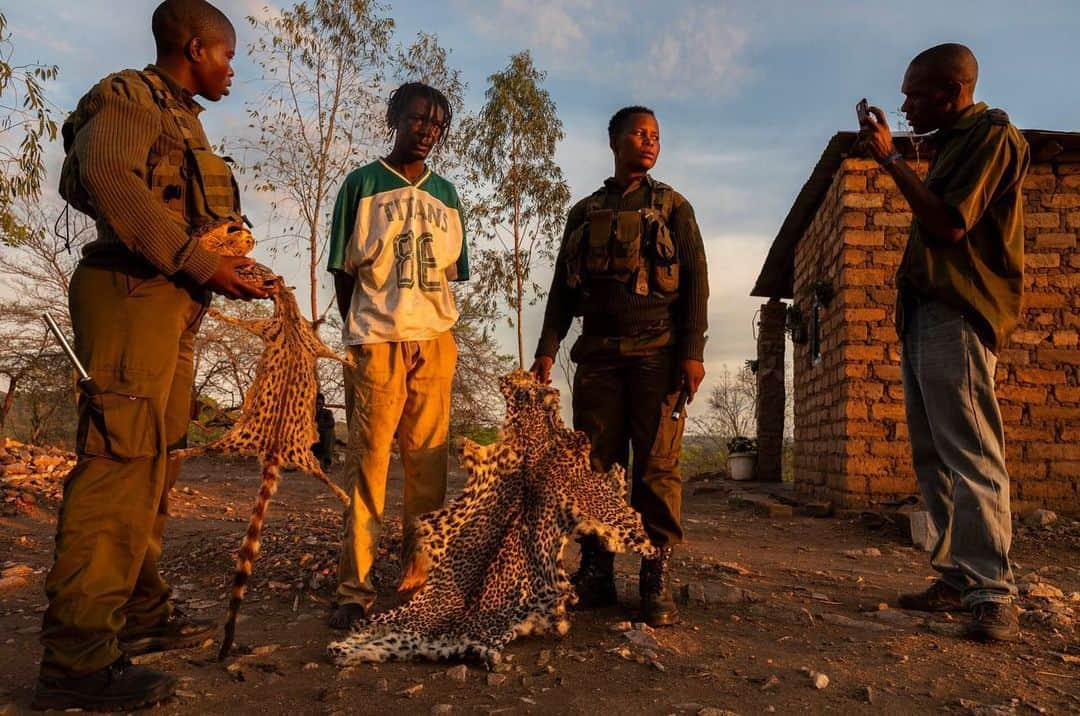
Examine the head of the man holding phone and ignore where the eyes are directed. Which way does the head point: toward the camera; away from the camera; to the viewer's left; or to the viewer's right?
to the viewer's left

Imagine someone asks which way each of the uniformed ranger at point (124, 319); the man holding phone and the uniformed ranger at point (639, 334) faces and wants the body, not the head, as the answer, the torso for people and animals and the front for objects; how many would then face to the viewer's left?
1

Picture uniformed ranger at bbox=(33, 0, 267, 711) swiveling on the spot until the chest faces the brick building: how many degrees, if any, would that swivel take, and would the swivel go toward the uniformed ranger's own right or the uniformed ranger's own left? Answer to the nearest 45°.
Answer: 0° — they already face it

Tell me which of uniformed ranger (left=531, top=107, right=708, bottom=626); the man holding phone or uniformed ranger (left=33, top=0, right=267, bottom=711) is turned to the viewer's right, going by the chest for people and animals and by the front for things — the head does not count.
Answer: uniformed ranger (left=33, top=0, right=267, bottom=711)

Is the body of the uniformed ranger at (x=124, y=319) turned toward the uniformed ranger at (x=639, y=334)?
yes

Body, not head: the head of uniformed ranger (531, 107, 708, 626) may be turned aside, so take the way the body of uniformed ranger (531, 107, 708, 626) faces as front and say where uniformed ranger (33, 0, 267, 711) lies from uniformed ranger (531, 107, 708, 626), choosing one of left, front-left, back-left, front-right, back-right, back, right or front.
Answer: front-right

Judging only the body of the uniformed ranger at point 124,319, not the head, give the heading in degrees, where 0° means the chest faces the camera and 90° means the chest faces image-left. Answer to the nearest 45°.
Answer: approximately 270°

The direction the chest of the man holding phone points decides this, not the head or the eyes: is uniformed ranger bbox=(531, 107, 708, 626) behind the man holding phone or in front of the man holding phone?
in front

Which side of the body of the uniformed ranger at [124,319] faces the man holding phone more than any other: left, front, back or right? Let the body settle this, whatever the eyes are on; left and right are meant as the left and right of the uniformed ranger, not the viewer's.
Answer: front

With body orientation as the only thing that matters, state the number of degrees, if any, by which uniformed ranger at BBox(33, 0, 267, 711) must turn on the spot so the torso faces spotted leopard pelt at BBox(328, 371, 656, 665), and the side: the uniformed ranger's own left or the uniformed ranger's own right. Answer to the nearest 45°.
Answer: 0° — they already face it

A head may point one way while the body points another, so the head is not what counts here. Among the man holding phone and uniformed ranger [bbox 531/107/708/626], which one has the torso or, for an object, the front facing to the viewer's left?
the man holding phone

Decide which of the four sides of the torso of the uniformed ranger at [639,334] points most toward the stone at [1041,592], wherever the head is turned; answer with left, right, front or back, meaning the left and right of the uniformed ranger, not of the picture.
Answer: left
